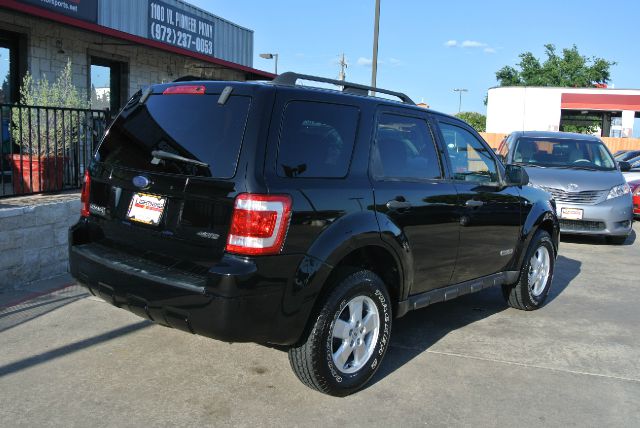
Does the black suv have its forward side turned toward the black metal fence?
no

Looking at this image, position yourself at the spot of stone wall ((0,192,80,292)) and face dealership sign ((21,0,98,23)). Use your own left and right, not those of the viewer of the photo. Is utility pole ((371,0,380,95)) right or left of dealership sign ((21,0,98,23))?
right

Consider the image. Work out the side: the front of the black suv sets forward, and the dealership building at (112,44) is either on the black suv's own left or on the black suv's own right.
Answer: on the black suv's own left

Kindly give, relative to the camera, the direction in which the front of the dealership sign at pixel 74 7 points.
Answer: facing the viewer and to the right of the viewer

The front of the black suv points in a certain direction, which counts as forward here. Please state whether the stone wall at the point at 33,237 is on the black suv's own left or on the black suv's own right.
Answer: on the black suv's own left

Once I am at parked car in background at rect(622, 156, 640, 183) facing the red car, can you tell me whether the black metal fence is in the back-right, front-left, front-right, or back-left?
front-right

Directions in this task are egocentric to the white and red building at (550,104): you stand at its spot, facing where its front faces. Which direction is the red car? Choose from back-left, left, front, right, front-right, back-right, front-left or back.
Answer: front

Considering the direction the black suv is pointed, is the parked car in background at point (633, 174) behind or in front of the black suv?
in front

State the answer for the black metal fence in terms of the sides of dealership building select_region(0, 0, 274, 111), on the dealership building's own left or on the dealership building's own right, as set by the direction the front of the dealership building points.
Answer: on the dealership building's own right

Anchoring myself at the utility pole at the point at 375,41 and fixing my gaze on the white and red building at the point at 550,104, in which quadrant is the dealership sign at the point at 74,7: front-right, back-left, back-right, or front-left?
back-right

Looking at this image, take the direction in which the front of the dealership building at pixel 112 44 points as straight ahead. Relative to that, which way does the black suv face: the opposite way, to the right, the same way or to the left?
to the left

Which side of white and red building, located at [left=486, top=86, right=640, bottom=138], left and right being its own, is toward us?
front

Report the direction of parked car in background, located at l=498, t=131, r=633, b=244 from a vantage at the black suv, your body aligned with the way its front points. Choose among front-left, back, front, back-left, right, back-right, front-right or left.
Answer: front

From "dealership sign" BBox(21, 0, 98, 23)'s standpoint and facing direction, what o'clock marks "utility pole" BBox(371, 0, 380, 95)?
The utility pole is roughly at 10 o'clock from the dealership sign.

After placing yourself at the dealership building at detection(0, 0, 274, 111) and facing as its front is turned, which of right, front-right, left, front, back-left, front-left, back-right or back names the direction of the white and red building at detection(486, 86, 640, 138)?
left

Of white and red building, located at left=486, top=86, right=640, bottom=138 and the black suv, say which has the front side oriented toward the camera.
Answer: the white and red building

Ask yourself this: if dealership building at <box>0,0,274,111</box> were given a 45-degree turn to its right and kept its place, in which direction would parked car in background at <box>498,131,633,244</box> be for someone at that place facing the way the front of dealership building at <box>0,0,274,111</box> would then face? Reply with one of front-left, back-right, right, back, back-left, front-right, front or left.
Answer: front-left

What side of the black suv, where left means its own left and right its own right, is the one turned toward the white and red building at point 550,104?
front

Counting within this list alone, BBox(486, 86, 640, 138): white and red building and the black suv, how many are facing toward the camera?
1
